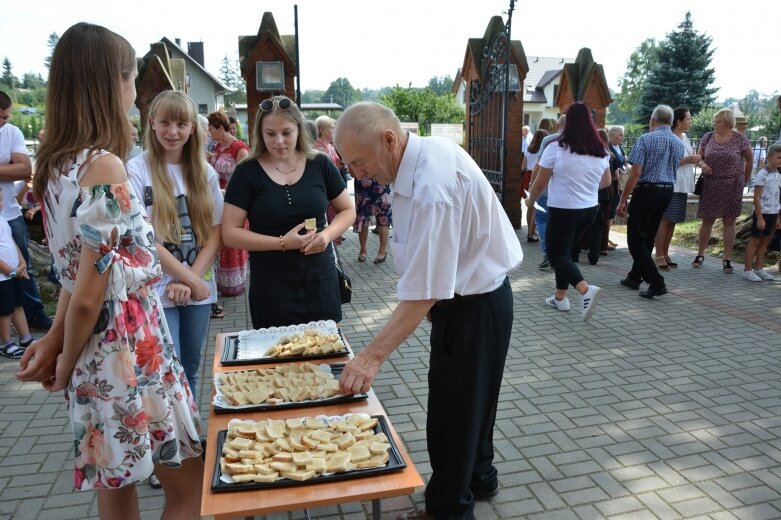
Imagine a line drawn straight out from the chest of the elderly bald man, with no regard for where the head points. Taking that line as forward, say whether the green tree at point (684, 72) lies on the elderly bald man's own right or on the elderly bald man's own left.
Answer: on the elderly bald man's own right

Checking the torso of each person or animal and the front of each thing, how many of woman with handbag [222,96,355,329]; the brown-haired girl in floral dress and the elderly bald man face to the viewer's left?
1

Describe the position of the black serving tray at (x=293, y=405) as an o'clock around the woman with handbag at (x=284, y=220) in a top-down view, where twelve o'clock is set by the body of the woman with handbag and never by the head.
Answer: The black serving tray is roughly at 12 o'clock from the woman with handbag.

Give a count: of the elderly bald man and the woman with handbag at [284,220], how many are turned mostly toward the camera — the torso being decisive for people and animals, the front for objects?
1

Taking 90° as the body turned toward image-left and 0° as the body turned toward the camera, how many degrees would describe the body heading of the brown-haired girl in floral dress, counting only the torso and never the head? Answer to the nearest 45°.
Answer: approximately 225°

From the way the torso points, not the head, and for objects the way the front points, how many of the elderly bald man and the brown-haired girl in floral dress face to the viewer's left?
1

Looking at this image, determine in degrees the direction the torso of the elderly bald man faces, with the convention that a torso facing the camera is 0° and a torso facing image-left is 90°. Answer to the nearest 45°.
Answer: approximately 90°

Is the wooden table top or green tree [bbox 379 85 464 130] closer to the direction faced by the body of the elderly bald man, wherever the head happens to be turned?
the wooden table top

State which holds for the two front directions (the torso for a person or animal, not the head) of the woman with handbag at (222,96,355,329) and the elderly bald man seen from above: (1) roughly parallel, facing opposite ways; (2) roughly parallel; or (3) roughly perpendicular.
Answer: roughly perpendicular

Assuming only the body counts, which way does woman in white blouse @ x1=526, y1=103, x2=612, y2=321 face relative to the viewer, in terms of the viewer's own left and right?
facing away from the viewer and to the left of the viewer

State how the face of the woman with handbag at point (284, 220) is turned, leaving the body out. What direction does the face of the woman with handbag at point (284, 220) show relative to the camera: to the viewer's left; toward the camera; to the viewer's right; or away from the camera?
toward the camera

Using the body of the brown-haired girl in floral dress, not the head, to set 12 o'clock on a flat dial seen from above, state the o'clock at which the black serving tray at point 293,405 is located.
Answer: The black serving tray is roughly at 1 o'clock from the brown-haired girl in floral dress.

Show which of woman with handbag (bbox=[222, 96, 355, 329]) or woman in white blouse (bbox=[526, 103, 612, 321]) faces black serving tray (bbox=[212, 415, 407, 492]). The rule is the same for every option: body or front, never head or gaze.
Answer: the woman with handbag

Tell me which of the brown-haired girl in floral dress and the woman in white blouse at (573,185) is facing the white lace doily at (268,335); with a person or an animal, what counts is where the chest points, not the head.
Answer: the brown-haired girl in floral dress

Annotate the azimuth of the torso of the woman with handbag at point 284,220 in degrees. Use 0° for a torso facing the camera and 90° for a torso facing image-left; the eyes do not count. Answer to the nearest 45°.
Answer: approximately 0°

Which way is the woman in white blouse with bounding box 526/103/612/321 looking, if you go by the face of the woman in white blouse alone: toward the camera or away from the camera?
away from the camera
